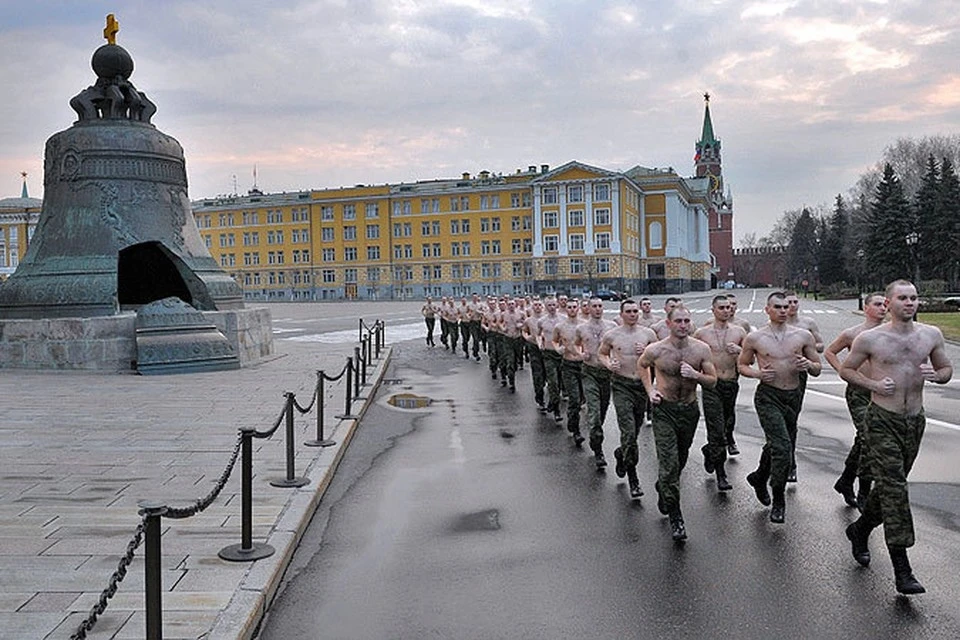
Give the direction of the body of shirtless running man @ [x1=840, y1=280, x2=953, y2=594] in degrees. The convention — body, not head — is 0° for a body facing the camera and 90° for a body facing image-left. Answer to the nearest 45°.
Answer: approximately 315°

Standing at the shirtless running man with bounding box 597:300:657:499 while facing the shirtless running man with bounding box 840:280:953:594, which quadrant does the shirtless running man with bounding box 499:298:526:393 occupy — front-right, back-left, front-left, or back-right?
back-left

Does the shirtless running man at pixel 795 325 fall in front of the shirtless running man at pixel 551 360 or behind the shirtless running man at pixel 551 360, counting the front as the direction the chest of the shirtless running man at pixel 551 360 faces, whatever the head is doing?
in front

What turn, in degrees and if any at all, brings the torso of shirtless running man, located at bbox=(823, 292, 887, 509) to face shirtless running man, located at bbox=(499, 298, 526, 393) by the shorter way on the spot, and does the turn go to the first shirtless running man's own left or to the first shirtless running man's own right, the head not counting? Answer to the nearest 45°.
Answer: approximately 180°

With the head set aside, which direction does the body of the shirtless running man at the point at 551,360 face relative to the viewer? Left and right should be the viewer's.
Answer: facing the viewer and to the right of the viewer

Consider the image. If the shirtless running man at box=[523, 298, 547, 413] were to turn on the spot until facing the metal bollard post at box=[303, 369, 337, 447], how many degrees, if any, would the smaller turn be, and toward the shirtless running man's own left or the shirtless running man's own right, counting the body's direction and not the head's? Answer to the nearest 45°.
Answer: approximately 90° to the shirtless running man's own right

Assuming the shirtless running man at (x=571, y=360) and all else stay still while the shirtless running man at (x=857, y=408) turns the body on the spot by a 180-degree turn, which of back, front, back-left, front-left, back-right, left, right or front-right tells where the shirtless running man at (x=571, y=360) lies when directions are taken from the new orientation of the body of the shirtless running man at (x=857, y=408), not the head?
front

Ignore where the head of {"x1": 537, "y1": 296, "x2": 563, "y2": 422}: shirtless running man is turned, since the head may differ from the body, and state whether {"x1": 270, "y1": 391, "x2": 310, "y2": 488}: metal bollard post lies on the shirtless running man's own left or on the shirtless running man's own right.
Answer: on the shirtless running man's own right

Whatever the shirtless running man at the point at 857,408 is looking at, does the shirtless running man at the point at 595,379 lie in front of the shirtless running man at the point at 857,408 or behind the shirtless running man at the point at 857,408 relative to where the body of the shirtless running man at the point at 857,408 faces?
behind

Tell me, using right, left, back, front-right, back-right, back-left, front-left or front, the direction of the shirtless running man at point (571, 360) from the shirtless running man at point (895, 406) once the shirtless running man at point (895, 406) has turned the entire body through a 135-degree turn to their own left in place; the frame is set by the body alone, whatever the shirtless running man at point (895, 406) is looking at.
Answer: front-left
